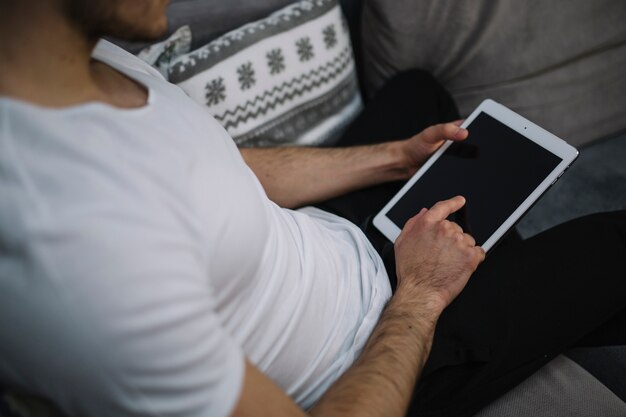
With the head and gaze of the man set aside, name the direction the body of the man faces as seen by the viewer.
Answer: to the viewer's right

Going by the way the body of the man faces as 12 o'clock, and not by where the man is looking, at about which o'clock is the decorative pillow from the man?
The decorative pillow is roughly at 9 o'clock from the man.
